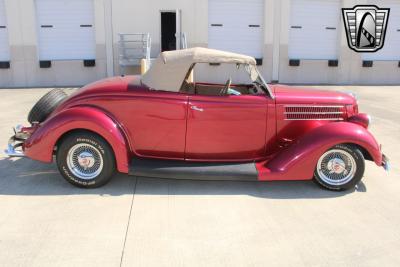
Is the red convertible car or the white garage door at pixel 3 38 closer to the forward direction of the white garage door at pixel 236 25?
the red convertible car

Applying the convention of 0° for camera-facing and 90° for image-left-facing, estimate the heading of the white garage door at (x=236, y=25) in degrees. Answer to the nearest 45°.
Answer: approximately 0°

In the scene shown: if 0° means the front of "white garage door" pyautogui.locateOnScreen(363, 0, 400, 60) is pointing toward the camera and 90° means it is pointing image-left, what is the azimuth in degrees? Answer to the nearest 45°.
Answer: approximately 0°

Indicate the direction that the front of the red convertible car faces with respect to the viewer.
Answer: facing to the right of the viewer

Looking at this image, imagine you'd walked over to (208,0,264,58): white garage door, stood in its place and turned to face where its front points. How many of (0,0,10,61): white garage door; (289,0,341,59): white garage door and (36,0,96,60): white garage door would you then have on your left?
1

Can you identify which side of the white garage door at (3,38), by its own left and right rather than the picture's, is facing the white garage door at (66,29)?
left

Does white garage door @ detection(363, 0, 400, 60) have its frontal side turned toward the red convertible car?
yes

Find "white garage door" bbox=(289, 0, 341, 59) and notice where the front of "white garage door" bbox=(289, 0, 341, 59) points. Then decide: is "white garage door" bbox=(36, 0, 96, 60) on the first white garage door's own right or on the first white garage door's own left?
on the first white garage door's own right

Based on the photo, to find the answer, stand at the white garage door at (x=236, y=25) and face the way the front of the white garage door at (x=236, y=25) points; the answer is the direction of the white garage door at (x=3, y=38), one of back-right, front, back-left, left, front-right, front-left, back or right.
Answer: right

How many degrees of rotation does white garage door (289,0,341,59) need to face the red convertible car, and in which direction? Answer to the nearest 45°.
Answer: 0° — it already faces it

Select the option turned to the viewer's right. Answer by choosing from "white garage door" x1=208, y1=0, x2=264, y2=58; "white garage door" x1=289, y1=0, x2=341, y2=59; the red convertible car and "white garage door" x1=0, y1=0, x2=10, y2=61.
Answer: the red convertible car

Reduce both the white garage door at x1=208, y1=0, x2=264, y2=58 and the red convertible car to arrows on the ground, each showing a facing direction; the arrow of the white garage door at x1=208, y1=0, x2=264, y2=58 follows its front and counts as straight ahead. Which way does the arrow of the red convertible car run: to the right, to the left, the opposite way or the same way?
to the left

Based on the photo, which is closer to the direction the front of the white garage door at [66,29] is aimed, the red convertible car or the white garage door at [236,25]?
the red convertible car
